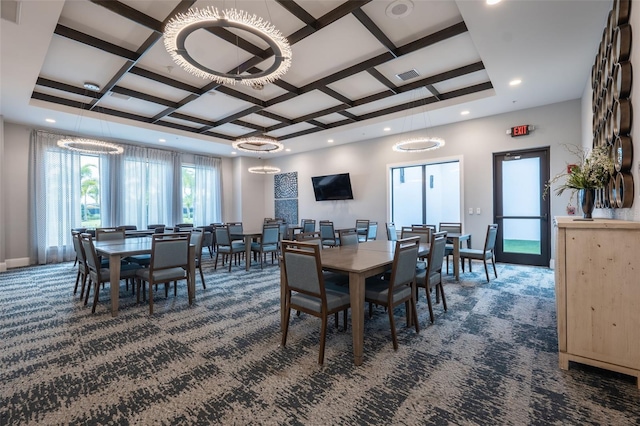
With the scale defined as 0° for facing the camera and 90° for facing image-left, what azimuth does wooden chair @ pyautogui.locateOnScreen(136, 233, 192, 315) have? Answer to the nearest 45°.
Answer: approximately 135°

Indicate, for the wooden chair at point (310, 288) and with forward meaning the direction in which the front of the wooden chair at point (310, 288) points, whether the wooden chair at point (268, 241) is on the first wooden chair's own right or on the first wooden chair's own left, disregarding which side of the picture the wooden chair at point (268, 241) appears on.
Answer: on the first wooden chair's own left

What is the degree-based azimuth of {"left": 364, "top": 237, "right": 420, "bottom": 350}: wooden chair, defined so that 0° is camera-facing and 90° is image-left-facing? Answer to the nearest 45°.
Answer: approximately 135°

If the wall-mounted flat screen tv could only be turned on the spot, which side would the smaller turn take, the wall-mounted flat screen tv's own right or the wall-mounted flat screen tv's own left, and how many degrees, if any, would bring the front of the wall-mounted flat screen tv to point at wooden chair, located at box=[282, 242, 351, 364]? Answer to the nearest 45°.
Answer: approximately 45° to the wall-mounted flat screen tv's own left

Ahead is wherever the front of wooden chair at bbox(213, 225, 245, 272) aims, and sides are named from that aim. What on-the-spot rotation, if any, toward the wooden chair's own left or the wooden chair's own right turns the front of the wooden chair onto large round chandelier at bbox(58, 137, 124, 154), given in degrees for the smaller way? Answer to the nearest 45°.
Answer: approximately 135° to the wooden chair's own left

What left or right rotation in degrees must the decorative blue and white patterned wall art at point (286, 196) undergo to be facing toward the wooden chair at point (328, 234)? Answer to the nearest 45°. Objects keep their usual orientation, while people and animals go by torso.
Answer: approximately 45° to its left

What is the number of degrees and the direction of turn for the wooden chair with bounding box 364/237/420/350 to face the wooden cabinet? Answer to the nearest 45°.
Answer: approximately 135° to its right

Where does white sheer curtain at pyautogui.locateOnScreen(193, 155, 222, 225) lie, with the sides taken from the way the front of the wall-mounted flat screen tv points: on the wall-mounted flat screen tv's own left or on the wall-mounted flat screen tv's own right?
on the wall-mounted flat screen tv's own right

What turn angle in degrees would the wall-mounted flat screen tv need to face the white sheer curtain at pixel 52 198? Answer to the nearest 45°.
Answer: approximately 45° to its right

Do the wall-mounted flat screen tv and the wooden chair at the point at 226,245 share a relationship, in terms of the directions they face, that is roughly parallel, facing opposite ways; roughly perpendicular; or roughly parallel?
roughly parallel, facing opposite ways

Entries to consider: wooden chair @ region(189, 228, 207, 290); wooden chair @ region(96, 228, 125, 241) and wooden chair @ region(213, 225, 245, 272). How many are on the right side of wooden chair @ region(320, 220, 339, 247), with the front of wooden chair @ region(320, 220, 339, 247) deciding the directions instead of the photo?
3

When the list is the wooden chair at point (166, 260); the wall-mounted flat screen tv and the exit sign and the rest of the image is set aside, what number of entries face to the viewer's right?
0

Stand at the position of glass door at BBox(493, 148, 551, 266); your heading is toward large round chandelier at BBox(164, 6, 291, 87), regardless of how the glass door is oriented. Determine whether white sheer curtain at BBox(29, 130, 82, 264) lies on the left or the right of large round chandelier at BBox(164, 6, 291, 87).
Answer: right

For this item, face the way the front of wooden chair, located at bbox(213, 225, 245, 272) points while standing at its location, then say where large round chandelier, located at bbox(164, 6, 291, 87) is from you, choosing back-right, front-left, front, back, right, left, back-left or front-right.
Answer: back-right

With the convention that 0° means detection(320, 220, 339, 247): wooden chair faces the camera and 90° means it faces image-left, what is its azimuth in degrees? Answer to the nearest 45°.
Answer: approximately 315°

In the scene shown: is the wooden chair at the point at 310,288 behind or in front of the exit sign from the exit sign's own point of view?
in front
